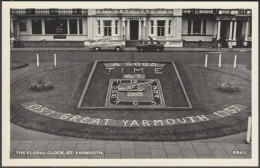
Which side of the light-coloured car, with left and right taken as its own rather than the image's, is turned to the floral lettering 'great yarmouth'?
right

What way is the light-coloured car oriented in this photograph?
to the viewer's right

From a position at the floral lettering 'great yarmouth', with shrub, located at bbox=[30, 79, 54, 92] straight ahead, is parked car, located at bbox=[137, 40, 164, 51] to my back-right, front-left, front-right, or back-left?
front-right

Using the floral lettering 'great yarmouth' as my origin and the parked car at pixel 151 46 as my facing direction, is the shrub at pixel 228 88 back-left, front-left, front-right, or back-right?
front-right
